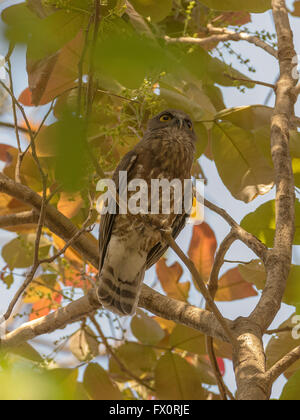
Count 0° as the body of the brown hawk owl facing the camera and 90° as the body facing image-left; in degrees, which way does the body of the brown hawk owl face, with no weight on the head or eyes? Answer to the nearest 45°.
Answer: approximately 315°

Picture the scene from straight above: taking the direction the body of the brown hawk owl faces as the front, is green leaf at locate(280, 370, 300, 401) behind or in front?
in front
